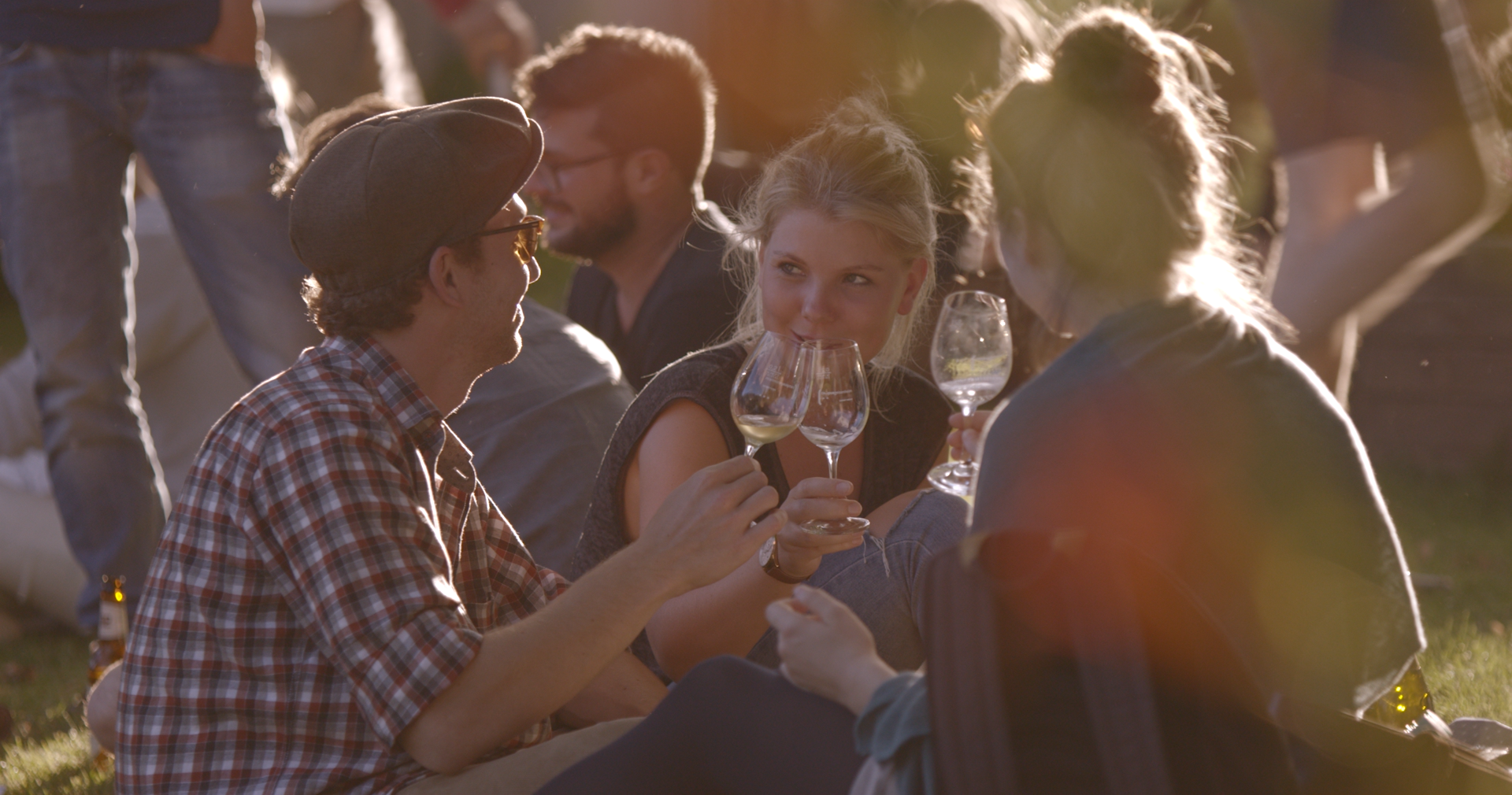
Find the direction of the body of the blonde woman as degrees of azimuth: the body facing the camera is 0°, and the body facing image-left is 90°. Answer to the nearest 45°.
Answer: approximately 0°

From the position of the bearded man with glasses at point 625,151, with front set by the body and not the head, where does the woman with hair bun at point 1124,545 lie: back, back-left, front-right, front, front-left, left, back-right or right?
left

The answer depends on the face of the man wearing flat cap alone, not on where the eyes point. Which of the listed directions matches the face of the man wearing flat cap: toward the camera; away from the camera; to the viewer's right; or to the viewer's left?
to the viewer's right

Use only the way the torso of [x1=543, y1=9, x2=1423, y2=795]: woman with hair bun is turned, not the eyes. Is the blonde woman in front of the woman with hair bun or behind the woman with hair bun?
in front

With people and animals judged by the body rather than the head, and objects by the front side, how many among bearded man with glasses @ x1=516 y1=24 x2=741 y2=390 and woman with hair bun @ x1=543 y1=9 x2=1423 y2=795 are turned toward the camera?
0

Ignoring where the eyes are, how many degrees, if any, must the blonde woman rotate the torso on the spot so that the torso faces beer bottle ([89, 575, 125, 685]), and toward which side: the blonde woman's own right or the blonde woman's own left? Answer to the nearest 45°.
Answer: approximately 90° to the blonde woman's own right

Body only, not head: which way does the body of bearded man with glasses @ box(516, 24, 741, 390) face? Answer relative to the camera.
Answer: to the viewer's left

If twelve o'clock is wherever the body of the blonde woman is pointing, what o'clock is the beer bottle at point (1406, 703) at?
The beer bottle is roughly at 10 o'clock from the blonde woman.

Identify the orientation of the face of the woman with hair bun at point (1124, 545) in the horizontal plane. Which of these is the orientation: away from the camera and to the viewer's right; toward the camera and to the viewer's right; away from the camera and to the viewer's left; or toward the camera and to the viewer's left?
away from the camera and to the viewer's left

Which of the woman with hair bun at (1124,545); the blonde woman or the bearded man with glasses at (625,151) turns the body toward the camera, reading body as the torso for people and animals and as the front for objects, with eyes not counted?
the blonde woman

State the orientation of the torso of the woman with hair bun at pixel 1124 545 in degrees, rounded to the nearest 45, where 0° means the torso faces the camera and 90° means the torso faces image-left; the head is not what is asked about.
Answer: approximately 135°

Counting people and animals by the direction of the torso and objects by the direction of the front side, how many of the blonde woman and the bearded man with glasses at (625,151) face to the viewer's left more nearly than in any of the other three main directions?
1
